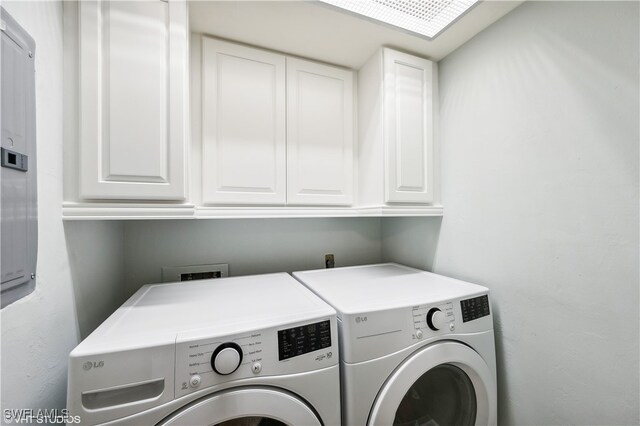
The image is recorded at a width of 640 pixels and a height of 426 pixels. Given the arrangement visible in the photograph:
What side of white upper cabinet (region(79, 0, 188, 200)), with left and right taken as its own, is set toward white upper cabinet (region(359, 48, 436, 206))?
left

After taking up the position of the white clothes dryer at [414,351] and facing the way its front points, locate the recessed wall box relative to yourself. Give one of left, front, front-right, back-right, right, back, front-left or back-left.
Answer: back-right

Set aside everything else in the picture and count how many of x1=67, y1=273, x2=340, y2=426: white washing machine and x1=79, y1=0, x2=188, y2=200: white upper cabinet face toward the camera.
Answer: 2

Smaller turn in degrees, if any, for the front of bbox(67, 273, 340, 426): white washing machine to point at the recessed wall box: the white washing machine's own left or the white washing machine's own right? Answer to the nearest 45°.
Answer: approximately 180°

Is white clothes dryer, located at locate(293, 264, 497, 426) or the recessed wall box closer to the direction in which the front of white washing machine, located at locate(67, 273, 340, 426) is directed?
the white clothes dryer
